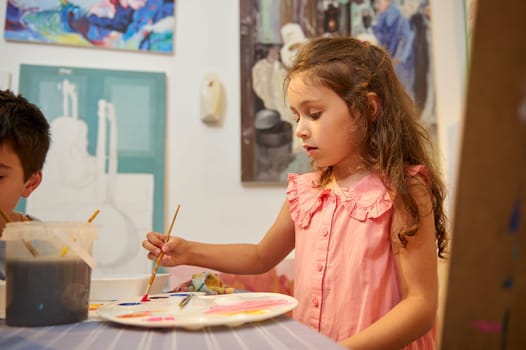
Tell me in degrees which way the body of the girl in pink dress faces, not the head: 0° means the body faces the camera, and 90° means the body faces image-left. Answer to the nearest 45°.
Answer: approximately 45°

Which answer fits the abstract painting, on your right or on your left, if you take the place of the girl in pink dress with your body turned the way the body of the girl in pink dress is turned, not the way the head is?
on your right

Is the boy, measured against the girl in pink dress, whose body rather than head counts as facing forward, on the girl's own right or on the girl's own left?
on the girl's own right

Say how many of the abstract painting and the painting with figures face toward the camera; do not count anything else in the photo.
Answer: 2

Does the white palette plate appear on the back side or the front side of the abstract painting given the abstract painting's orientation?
on the front side

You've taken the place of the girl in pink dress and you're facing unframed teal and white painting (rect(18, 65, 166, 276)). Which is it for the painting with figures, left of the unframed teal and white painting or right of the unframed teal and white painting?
right

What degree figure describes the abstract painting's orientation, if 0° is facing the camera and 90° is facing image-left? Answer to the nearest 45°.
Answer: approximately 0°

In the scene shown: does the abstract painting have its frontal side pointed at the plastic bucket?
yes

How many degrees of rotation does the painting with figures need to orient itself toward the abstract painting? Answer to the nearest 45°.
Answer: approximately 90° to its right

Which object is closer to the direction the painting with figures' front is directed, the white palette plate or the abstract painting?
the white palette plate
